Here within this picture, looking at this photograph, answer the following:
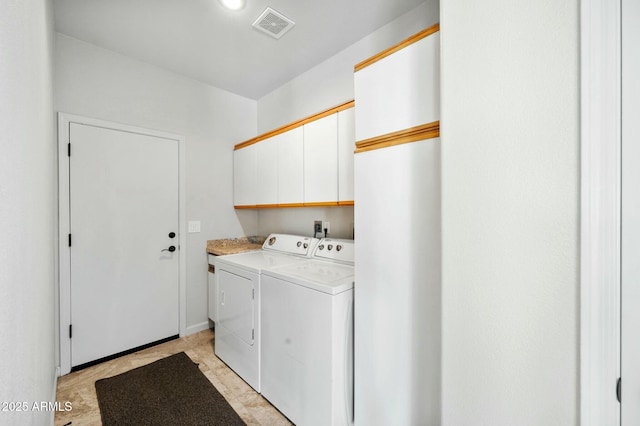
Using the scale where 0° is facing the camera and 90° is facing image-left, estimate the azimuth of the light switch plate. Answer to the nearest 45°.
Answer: approximately 0°

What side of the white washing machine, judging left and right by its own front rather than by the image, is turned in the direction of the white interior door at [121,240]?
right

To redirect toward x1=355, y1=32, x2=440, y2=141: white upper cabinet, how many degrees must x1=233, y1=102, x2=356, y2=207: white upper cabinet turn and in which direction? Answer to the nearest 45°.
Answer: approximately 45° to its left

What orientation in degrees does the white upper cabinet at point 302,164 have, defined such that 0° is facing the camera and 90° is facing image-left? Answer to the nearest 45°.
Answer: approximately 45°
